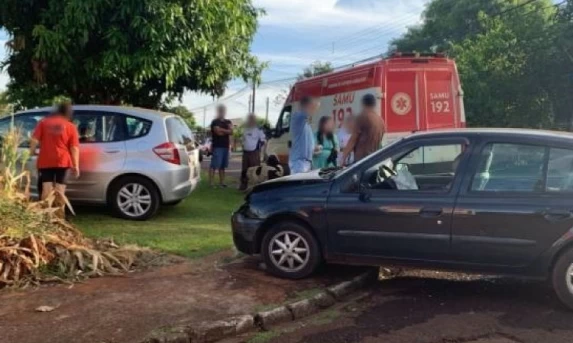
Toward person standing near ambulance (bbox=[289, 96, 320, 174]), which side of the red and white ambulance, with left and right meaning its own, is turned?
left

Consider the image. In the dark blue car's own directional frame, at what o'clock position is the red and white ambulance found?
The red and white ambulance is roughly at 3 o'clock from the dark blue car.

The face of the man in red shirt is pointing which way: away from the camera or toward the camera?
away from the camera

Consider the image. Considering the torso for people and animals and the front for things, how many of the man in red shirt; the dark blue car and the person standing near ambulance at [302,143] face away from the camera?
1

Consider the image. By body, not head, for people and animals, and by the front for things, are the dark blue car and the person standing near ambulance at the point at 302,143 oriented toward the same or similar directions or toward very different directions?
very different directions

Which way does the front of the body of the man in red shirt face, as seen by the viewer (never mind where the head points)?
away from the camera

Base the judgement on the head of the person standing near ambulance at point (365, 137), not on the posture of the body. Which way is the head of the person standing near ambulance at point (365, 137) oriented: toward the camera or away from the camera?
away from the camera

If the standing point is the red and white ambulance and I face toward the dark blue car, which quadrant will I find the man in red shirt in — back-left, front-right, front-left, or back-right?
front-right

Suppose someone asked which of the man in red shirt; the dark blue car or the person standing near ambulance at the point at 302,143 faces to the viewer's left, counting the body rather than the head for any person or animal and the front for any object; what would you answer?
the dark blue car

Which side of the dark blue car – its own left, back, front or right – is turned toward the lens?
left
